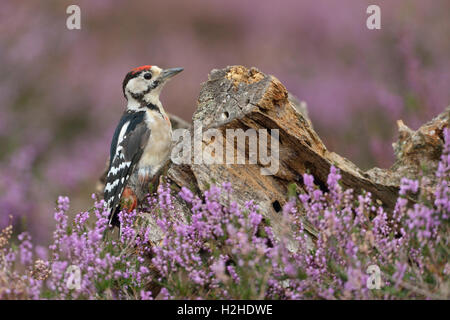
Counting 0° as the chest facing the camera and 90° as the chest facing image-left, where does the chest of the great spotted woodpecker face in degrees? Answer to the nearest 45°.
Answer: approximately 270°
